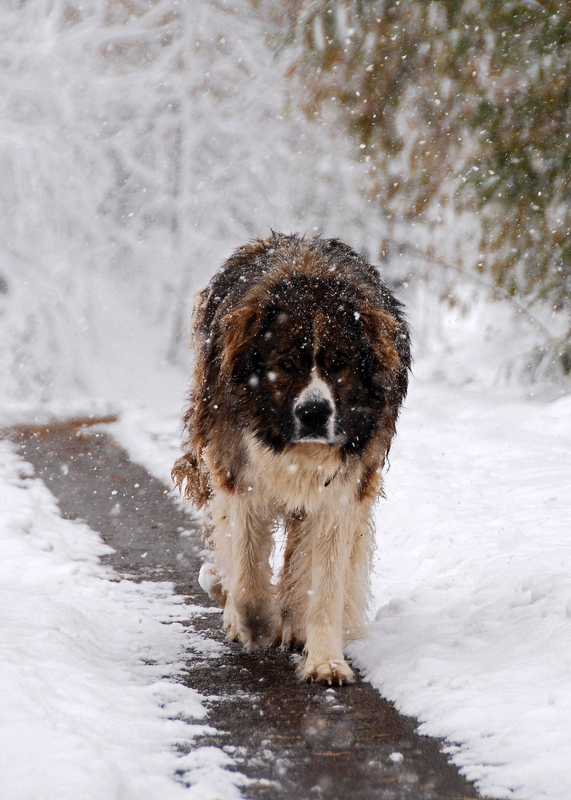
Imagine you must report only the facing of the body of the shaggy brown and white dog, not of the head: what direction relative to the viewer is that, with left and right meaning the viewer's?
facing the viewer
